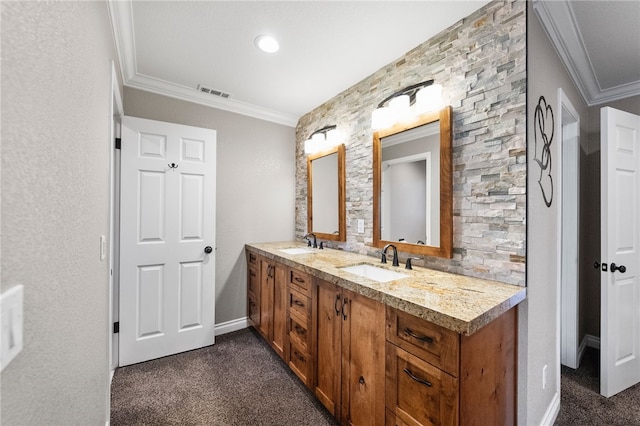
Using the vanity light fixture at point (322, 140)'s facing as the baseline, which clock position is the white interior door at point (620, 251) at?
The white interior door is roughly at 8 o'clock from the vanity light fixture.

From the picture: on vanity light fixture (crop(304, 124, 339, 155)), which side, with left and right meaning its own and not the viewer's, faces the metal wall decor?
left

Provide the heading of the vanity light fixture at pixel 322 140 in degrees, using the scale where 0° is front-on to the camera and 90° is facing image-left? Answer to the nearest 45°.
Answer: approximately 45°
